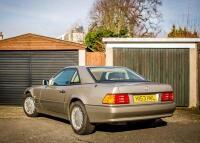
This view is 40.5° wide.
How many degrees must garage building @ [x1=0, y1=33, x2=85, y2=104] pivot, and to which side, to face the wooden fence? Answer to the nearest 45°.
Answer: approximately 90° to its left

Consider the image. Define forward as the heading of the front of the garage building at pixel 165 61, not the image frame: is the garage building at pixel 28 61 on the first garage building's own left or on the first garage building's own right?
on the first garage building's own right

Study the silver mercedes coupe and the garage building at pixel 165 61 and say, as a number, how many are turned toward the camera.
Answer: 1

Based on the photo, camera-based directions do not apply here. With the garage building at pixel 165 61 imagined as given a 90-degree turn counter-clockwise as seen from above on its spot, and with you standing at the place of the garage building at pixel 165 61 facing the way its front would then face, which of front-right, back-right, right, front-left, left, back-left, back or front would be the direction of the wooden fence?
back

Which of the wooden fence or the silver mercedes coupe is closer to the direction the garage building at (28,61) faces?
the silver mercedes coupe

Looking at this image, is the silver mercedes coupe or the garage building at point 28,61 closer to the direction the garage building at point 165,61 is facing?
the silver mercedes coupe

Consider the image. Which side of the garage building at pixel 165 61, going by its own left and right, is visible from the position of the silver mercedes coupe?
front

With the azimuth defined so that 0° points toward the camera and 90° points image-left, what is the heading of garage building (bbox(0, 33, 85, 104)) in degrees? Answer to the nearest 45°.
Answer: approximately 0°

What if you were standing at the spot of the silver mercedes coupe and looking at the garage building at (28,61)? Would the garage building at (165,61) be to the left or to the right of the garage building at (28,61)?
right

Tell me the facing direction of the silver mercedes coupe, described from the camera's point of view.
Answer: facing away from the viewer and to the left of the viewer

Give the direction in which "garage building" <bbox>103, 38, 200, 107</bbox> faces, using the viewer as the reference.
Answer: facing the viewer

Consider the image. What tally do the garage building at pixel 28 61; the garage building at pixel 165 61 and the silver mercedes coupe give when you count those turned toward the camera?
2

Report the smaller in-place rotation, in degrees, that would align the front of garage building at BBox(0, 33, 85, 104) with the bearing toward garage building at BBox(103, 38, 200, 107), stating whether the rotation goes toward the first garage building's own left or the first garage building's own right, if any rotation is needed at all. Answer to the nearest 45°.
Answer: approximately 90° to the first garage building's own left

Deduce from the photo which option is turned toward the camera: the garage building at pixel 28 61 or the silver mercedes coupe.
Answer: the garage building

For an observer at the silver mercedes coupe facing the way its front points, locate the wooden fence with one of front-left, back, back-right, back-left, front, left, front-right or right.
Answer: front-right

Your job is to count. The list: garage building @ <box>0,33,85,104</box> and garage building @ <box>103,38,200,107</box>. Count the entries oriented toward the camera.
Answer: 2
